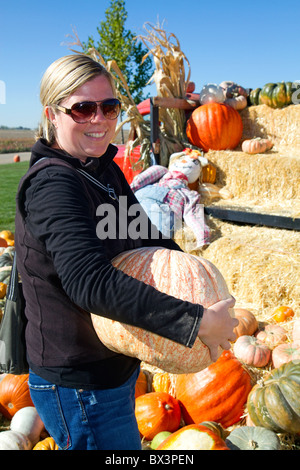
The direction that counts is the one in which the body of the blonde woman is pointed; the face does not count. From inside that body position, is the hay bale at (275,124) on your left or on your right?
on your left

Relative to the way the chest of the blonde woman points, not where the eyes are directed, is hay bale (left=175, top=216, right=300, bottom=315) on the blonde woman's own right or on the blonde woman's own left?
on the blonde woman's own left

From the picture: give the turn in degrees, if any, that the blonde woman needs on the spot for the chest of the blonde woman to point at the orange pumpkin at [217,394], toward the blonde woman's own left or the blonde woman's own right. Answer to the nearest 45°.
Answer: approximately 45° to the blonde woman's own left

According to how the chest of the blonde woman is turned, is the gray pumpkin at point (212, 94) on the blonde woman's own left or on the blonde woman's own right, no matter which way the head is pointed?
on the blonde woman's own left
